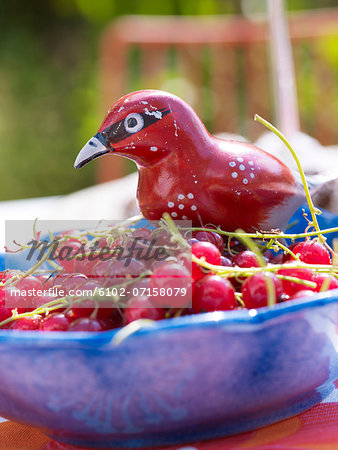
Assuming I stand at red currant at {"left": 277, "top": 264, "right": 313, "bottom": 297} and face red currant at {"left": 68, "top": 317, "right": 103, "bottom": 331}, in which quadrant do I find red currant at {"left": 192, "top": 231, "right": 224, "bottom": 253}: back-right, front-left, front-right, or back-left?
front-right

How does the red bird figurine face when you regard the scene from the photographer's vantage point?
facing to the left of the viewer
